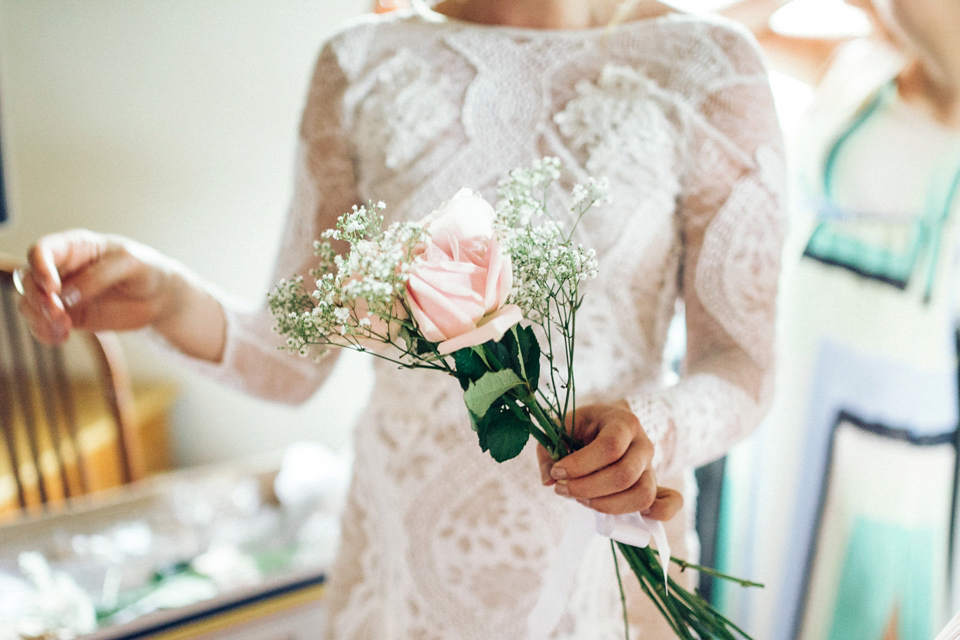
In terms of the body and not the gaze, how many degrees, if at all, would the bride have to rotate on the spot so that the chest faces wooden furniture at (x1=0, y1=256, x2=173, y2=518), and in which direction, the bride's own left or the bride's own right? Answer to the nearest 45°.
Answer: approximately 135° to the bride's own right

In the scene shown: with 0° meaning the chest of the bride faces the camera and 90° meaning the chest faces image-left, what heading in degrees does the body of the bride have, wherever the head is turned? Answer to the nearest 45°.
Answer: approximately 0°
